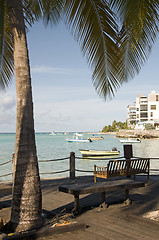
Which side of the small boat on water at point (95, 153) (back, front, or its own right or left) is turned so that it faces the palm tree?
left

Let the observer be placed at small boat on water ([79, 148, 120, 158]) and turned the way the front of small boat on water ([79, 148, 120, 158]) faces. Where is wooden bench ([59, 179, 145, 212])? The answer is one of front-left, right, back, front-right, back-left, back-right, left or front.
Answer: left

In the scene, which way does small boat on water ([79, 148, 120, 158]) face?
to the viewer's left
